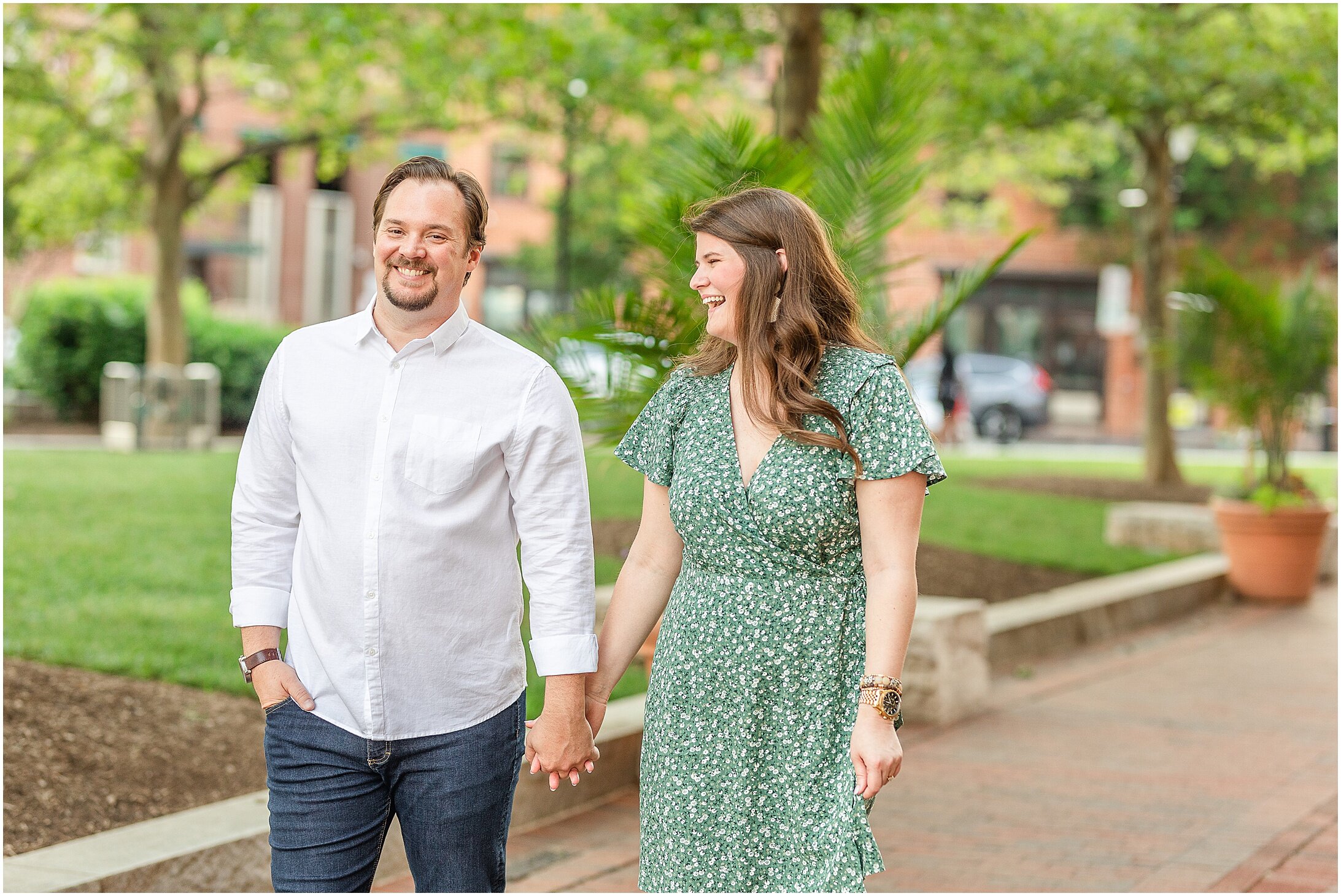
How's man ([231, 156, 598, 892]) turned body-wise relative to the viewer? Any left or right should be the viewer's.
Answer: facing the viewer

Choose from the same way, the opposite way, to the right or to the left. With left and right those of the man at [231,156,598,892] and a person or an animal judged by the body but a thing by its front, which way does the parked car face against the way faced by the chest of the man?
to the right

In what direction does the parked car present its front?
to the viewer's left

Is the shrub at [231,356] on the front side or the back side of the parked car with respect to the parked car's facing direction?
on the front side

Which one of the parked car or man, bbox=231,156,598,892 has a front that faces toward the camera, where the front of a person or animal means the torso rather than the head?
the man

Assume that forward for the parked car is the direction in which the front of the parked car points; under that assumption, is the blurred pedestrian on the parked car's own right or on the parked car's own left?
on the parked car's own left

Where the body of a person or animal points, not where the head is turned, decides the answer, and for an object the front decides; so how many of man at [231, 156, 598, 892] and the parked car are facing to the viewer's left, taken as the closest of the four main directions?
1

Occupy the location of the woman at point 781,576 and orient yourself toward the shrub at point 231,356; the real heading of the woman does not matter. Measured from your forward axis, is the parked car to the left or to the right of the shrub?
right

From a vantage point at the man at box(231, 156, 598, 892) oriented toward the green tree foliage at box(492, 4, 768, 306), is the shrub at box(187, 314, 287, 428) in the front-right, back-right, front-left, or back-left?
front-left

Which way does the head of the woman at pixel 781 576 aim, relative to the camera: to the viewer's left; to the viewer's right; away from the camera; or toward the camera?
to the viewer's left

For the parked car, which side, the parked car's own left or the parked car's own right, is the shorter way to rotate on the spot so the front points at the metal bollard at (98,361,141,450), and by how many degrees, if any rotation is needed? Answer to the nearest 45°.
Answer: approximately 45° to the parked car's own left

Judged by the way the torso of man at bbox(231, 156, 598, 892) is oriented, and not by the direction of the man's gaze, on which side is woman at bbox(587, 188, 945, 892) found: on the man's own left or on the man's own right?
on the man's own left

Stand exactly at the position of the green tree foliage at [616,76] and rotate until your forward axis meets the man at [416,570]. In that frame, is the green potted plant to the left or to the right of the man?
left

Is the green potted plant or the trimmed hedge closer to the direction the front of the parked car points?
the trimmed hedge

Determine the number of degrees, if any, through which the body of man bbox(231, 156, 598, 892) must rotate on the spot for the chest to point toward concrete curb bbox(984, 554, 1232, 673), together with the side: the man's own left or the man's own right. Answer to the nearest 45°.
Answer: approximately 135° to the man's own left
